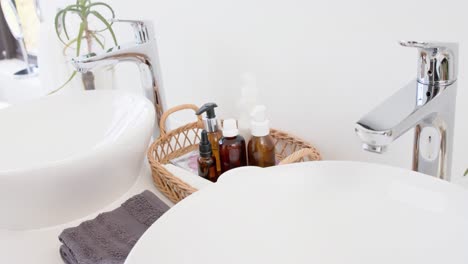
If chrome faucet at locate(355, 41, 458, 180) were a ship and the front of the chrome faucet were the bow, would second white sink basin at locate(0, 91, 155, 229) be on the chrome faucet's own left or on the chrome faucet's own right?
on the chrome faucet's own right

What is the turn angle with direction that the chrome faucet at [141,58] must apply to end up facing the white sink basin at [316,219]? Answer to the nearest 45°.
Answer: approximately 90° to its left

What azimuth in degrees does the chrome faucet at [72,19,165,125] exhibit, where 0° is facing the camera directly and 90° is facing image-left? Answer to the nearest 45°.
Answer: approximately 90°

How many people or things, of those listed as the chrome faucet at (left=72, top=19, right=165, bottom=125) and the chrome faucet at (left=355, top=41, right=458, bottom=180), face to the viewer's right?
0

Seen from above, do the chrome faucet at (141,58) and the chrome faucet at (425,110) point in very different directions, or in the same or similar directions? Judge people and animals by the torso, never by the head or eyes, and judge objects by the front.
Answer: same or similar directions
